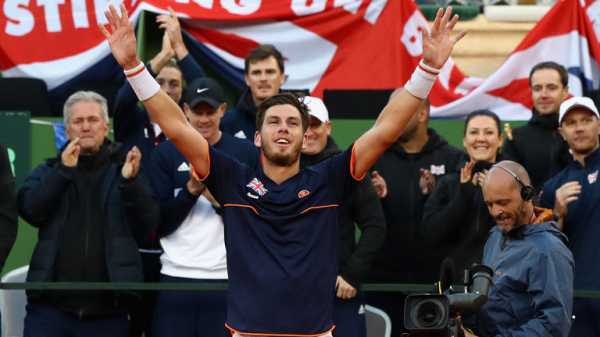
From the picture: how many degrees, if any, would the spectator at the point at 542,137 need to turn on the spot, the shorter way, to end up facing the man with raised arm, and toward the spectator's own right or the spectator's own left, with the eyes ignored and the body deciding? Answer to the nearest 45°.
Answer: approximately 45° to the spectator's own right

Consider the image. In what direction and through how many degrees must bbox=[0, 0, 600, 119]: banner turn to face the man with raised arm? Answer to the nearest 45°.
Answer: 0° — it already faces them

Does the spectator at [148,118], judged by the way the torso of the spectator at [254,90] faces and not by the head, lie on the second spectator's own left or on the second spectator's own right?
on the second spectator's own right

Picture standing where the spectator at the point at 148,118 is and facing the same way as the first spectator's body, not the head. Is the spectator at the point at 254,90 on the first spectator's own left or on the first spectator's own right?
on the first spectator's own left

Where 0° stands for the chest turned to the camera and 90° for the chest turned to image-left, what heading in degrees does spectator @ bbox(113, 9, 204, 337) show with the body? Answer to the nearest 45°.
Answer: approximately 0°

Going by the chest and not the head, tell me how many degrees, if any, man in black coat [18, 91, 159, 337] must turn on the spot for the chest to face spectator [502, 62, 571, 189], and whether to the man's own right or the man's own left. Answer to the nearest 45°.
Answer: approximately 90° to the man's own left

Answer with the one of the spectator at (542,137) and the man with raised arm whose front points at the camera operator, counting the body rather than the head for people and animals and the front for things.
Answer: the spectator
